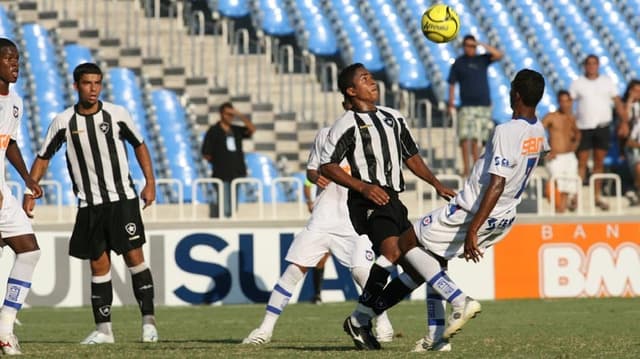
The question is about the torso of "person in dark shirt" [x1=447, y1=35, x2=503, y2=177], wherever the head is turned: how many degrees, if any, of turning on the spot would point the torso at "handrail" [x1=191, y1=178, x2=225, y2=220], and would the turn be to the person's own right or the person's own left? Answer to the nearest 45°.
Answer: approximately 45° to the person's own right

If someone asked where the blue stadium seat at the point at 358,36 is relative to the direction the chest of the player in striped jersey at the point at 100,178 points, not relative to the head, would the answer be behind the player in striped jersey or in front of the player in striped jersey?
behind

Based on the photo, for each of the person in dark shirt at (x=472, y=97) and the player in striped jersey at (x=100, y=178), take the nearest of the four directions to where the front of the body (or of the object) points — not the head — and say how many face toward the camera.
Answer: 2

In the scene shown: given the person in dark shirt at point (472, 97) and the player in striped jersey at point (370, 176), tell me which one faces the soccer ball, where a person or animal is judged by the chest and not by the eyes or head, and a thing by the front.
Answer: the person in dark shirt

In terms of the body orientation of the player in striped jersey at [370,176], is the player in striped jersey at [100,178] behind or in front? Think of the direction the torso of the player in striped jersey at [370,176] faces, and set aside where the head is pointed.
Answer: behind

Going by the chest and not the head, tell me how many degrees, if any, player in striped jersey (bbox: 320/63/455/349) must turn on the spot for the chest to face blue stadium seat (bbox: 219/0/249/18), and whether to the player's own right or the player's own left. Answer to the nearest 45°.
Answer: approximately 135° to the player's own left

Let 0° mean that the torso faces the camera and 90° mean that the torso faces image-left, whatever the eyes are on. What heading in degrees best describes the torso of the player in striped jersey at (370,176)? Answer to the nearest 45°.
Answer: approximately 315°
